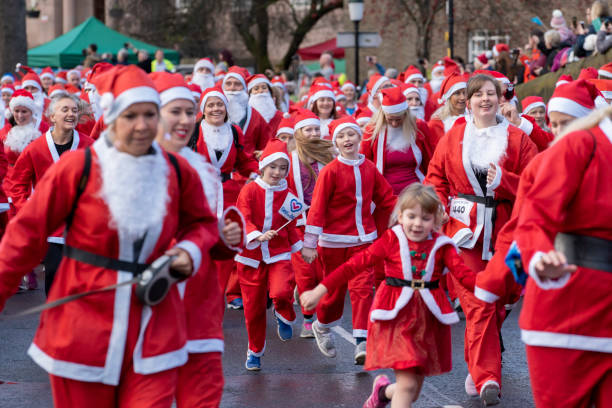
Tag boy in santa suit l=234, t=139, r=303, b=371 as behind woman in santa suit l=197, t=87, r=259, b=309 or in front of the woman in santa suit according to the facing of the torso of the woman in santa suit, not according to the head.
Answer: in front

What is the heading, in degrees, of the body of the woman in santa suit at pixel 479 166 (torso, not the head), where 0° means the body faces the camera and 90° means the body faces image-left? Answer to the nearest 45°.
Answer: approximately 0°

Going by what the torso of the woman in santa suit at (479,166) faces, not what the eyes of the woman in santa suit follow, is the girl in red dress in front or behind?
in front

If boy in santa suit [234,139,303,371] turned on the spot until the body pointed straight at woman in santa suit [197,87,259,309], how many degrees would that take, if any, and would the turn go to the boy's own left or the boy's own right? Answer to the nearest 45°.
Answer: approximately 180°

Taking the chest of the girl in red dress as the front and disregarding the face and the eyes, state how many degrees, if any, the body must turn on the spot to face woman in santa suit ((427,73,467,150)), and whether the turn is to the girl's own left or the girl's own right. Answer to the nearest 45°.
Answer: approximately 180°

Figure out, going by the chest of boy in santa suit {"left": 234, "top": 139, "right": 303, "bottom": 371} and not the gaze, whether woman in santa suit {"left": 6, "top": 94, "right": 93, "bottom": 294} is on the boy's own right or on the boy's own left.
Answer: on the boy's own right
